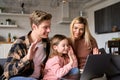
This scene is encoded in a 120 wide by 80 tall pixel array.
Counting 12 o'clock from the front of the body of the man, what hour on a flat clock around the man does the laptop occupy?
The laptop is roughly at 11 o'clock from the man.

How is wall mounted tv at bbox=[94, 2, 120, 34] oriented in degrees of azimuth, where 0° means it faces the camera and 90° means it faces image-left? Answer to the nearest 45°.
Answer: approximately 45°

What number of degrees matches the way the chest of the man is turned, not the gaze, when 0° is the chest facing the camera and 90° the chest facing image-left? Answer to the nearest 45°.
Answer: approximately 315°

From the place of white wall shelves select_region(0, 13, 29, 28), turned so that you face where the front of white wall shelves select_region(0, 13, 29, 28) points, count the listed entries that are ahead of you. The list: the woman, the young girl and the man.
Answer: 3

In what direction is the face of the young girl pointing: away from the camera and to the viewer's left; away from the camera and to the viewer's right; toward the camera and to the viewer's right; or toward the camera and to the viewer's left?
toward the camera and to the viewer's right

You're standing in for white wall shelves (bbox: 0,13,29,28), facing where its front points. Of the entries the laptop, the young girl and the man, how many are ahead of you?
3

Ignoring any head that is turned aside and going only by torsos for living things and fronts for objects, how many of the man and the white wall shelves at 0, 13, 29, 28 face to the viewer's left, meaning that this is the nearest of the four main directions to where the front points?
0
